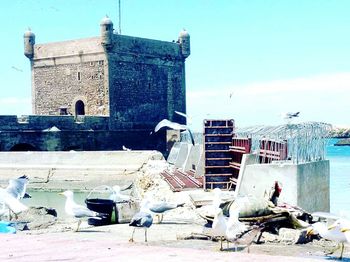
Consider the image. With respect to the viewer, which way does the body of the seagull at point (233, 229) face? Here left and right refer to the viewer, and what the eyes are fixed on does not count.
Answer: facing to the left of the viewer

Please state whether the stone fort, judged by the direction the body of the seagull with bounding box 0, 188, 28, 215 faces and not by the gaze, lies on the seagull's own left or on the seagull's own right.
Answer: on the seagull's own right

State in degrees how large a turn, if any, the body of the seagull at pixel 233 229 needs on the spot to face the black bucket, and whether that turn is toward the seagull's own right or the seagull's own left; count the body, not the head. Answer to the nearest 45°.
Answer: approximately 45° to the seagull's own right

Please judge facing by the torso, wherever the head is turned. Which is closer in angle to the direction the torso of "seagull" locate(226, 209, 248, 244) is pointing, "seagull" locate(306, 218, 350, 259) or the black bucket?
the black bucket

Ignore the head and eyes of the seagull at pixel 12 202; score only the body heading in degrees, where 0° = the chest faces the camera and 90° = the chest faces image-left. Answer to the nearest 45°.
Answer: approximately 90°

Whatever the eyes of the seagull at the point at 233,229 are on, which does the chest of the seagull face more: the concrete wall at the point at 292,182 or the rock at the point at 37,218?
the rock

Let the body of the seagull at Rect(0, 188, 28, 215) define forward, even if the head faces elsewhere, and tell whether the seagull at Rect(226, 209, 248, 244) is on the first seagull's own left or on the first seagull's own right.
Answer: on the first seagull's own left
